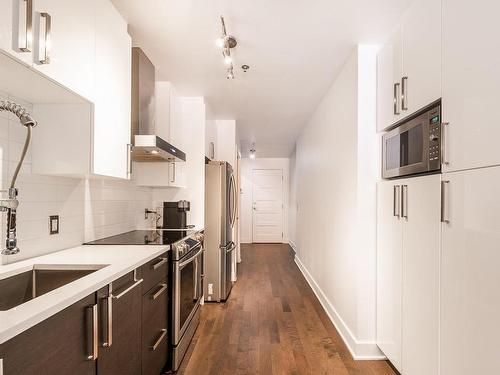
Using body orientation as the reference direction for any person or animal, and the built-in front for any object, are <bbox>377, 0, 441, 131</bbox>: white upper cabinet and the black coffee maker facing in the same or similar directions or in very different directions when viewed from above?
very different directions

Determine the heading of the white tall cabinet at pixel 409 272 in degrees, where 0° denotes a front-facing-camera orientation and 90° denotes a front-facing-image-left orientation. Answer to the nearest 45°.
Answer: approximately 45°

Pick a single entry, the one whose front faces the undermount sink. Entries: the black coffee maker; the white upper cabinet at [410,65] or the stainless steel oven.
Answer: the white upper cabinet

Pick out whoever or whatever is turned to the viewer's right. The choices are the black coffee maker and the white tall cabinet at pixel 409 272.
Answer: the black coffee maker

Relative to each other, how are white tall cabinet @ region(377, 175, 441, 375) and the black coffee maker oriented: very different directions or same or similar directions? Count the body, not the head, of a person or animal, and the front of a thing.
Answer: very different directions

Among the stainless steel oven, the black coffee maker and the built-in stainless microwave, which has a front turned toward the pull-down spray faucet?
the built-in stainless microwave

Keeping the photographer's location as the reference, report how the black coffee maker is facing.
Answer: facing to the right of the viewer

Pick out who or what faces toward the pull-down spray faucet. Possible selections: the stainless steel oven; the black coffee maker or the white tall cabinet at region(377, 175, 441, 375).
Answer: the white tall cabinet

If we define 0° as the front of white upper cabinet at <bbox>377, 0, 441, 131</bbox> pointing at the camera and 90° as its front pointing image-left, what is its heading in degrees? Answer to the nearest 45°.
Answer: approximately 45°

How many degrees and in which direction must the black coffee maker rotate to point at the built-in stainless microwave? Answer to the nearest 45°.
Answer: approximately 45° to its right

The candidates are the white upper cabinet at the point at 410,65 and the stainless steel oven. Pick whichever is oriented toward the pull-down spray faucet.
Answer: the white upper cabinet

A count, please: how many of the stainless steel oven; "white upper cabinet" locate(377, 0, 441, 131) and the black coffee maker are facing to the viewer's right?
2

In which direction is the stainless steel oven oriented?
to the viewer's right
